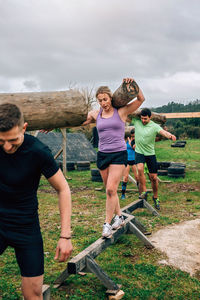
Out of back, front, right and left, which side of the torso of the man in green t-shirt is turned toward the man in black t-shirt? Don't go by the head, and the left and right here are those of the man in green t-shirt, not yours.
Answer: front

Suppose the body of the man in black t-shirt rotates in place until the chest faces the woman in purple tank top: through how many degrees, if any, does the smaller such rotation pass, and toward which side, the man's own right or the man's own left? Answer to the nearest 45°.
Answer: approximately 180°

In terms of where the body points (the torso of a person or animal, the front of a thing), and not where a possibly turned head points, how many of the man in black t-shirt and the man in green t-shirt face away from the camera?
0

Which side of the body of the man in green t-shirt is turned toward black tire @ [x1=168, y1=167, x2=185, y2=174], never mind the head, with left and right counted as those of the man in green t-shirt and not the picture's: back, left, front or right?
back

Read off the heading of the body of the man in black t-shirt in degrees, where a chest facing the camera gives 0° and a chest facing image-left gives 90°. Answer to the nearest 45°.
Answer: approximately 45°

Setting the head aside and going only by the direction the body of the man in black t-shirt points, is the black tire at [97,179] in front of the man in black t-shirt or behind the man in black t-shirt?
behind

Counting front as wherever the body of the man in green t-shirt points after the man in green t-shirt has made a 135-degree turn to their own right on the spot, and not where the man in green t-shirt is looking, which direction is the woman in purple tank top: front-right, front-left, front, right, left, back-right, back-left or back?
back-left

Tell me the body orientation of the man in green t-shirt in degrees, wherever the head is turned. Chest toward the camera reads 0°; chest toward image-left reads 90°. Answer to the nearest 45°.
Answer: approximately 0°
